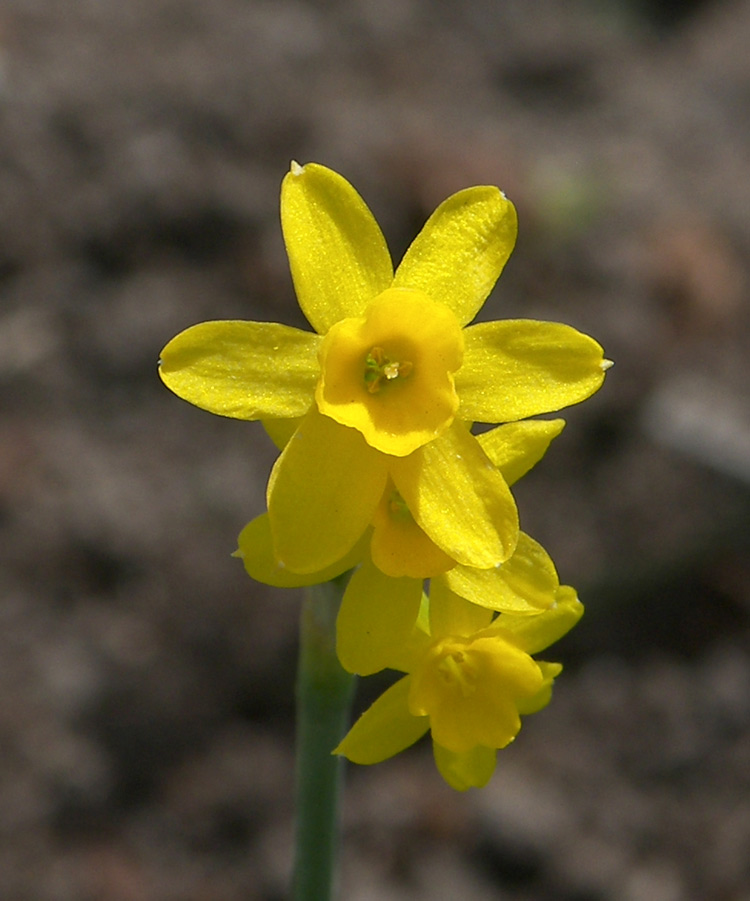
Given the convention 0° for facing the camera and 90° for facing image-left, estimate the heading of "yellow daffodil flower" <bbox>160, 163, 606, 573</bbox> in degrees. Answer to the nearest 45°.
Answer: approximately 0°

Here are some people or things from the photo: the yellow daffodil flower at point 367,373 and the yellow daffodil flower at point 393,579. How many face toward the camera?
2
